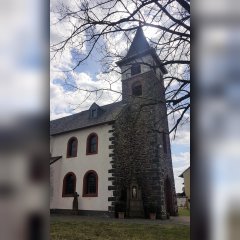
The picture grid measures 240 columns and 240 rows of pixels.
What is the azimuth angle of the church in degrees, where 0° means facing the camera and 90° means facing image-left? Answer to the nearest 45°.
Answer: approximately 315°
